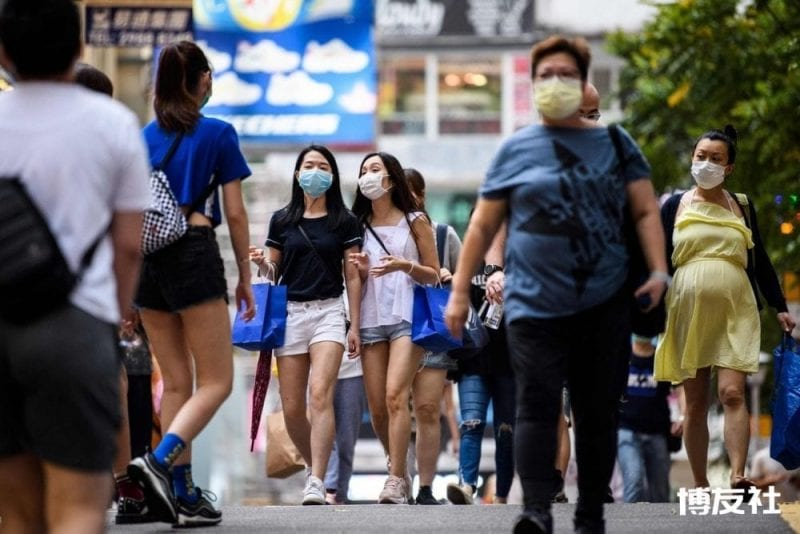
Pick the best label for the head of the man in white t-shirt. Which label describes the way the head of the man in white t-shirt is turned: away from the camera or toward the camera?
away from the camera

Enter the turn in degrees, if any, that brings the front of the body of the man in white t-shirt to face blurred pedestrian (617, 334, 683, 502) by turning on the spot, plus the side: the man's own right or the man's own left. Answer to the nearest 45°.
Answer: approximately 45° to the man's own right

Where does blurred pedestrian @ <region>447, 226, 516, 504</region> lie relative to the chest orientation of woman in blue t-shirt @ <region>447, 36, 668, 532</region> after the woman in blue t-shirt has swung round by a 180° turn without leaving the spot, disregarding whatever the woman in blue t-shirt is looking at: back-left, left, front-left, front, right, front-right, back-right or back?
front

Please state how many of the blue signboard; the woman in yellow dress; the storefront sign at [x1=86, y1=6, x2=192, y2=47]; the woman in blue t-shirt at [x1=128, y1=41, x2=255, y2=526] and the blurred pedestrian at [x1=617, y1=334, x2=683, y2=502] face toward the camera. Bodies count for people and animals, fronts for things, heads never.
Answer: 4

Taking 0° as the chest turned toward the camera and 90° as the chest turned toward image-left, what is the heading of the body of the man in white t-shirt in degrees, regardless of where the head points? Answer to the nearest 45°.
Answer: approximately 180°

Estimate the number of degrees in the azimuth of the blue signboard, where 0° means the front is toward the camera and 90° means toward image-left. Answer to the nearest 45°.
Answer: approximately 0°

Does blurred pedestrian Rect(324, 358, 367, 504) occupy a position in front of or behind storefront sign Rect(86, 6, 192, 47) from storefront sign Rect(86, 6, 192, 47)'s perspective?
in front

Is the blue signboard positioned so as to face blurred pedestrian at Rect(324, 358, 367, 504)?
yes

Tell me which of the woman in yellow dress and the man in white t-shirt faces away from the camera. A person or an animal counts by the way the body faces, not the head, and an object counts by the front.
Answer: the man in white t-shirt
